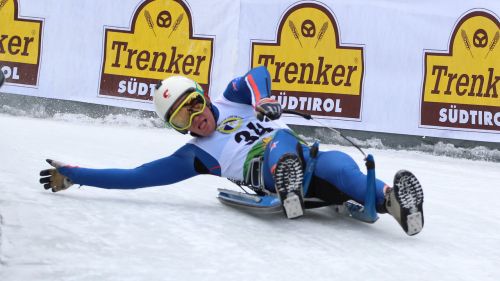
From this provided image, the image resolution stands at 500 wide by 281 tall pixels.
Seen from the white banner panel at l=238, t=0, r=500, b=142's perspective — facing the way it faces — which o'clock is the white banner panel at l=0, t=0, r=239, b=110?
the white banner panel at l=0, t=0, r=239, b=110 is roughly at 3 o'clock from the white banner panel at l=238, t=0, r=500, b=142.

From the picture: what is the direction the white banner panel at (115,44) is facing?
toward the camera

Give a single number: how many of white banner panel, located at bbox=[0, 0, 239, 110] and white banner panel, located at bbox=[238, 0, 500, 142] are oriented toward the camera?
2

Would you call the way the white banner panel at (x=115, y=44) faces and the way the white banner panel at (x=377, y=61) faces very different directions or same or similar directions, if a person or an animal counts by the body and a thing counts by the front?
same or similar directions

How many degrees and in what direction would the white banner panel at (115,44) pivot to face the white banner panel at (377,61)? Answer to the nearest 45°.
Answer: approximately 90° to its left

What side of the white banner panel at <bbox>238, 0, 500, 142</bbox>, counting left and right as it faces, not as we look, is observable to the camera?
front
